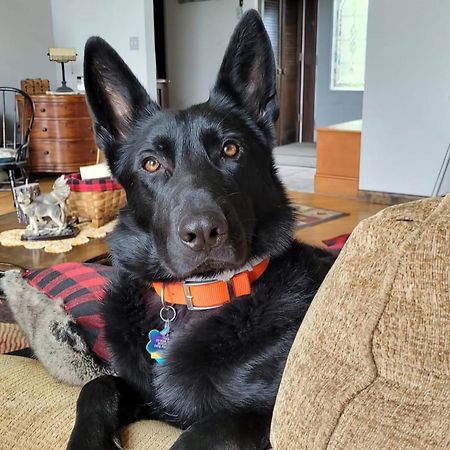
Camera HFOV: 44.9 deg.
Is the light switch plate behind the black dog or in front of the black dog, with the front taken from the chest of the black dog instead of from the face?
behind

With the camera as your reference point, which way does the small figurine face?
facing to the left of the viewer

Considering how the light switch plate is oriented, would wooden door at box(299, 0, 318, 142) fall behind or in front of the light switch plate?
behind

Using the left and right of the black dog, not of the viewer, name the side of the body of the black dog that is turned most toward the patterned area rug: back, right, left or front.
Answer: back

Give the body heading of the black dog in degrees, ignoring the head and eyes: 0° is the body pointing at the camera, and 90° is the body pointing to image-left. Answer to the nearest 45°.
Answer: approximately 0°

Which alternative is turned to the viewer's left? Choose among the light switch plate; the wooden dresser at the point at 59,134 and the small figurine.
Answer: the small figurine

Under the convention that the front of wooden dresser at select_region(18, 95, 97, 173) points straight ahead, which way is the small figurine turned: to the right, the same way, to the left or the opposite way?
to the right

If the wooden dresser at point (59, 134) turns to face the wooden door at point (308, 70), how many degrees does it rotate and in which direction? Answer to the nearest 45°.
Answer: approximately 135° to its left

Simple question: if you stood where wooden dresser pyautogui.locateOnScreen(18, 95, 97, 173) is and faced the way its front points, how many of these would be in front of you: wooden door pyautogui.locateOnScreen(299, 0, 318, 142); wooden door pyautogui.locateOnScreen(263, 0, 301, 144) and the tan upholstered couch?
1
